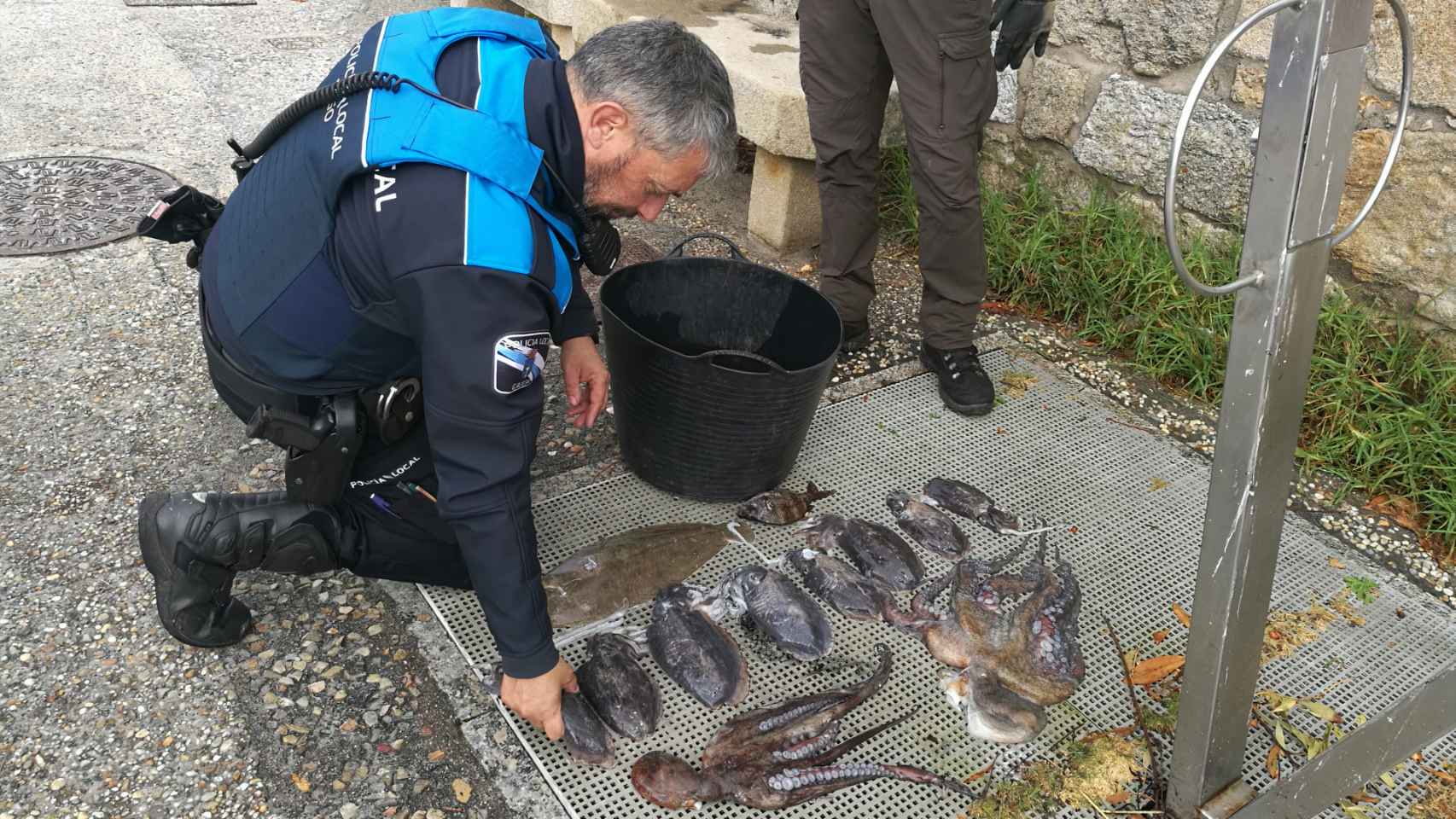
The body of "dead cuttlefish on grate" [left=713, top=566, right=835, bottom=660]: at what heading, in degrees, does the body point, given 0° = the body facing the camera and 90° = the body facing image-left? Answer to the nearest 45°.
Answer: approximately 135°

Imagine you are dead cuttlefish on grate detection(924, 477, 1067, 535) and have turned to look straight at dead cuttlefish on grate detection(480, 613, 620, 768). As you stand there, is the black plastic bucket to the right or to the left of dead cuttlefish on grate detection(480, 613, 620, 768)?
right

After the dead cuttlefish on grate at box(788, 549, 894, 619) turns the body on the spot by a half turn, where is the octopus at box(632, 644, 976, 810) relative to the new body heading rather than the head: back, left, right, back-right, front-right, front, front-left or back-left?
front-right

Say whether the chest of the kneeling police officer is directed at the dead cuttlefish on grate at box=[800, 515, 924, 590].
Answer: yes

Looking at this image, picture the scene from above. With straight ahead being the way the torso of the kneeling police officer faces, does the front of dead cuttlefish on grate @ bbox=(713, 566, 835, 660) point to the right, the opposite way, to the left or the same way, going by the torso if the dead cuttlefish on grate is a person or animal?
to the left

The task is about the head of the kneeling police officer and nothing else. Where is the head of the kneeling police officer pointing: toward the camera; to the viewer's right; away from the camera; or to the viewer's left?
to the viewer's right

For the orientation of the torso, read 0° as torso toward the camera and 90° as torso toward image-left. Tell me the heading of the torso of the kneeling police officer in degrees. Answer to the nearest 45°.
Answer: approximately 270°
